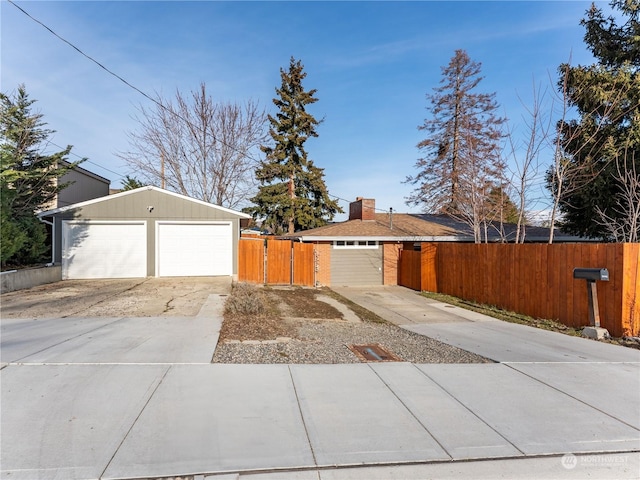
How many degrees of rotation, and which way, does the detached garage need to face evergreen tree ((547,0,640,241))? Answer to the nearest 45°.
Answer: approximately 45° to its left

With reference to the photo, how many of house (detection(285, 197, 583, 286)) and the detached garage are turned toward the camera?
2

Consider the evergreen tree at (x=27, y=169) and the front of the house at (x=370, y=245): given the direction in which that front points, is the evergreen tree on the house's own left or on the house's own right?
on the house's own right

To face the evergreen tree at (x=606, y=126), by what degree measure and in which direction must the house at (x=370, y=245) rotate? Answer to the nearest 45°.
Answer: approximately 45° to its left

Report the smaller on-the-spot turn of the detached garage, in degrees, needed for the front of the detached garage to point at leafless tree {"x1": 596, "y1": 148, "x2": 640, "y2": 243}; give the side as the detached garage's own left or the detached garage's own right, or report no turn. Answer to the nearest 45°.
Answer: approximately 45° to the detached garage's own left

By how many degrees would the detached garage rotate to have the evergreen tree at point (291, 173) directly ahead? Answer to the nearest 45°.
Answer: approximately 135° to its left

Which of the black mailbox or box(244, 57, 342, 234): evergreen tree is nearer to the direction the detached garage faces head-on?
the black mailbox

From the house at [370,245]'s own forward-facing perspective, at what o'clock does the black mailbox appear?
The black mailbox is roughly at 11 o'clock from the house.
